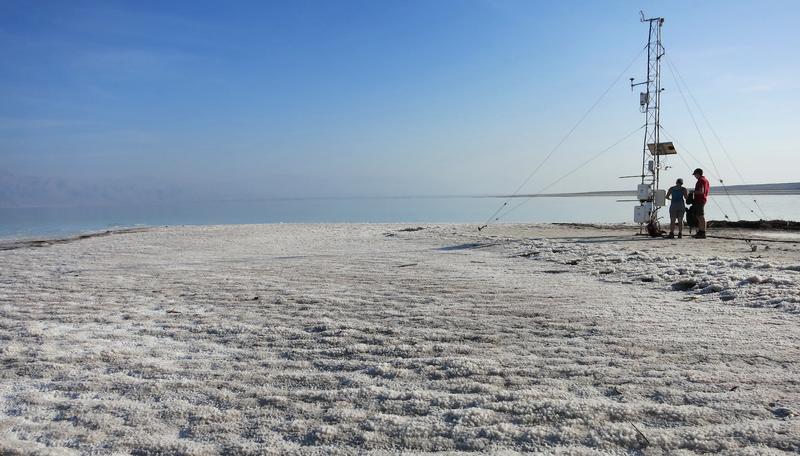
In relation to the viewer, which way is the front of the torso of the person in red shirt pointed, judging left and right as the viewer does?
facing to the left of the viewer
